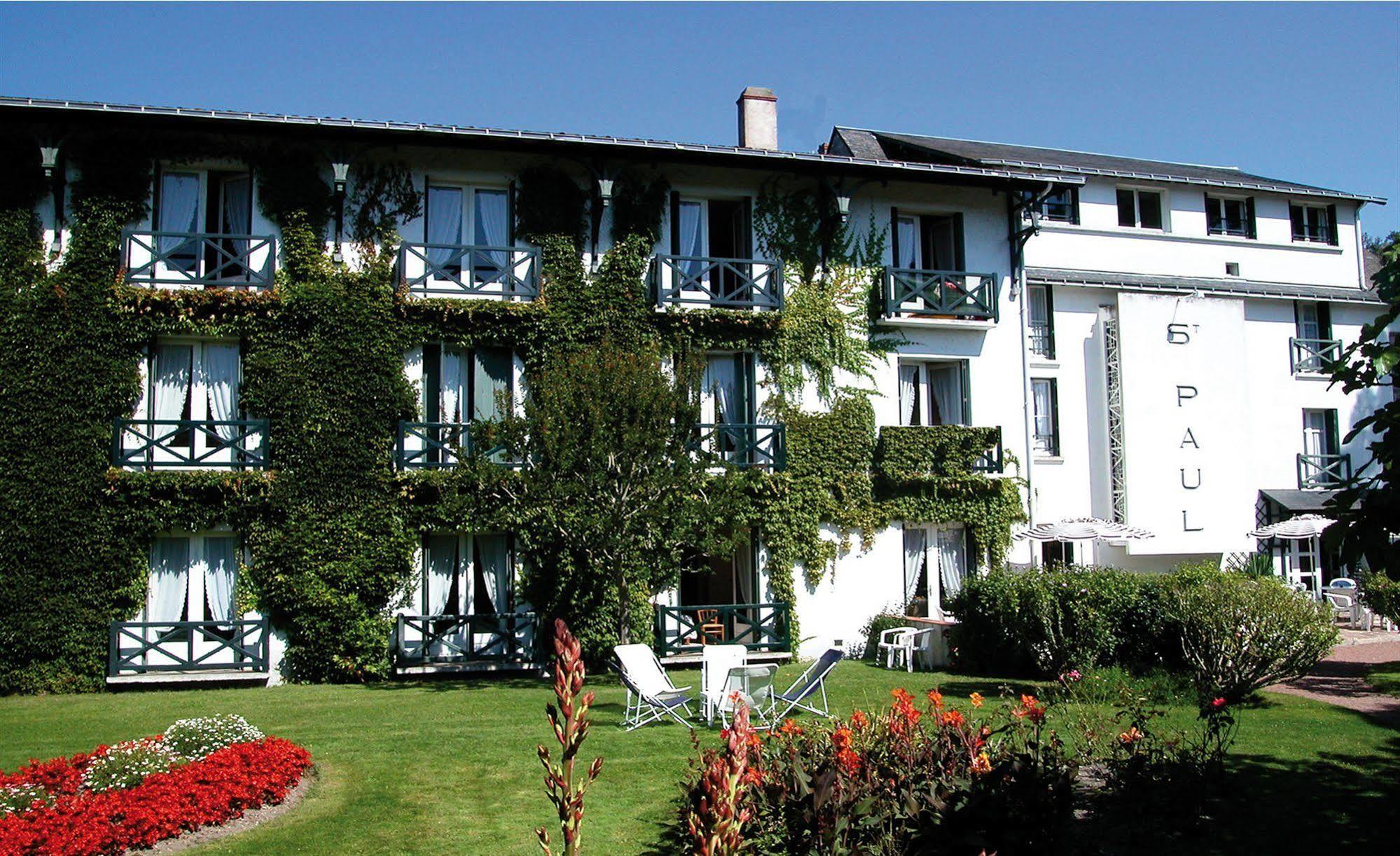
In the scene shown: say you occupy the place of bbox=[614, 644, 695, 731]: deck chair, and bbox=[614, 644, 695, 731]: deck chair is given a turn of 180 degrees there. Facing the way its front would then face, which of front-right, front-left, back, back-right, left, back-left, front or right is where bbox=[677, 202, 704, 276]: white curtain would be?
front-right

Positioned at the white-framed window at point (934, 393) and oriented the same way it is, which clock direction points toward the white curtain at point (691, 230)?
The white curtain is roughly at 2 o'clock from the white-framed window.

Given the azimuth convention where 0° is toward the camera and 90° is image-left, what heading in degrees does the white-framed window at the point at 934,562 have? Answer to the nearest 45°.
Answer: approximately 0°

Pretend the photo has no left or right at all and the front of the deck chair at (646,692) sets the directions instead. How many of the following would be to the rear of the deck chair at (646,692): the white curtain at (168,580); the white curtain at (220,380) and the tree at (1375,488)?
2

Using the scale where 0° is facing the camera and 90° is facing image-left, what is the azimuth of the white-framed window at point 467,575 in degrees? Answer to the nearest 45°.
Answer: approximately 0°

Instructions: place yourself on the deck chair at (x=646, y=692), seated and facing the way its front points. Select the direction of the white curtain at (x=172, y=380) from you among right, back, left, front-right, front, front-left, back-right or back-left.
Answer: back

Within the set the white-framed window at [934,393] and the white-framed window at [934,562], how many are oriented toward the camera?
2

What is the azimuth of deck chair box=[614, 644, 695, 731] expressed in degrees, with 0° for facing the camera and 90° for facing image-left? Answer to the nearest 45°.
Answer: approximately 315°
